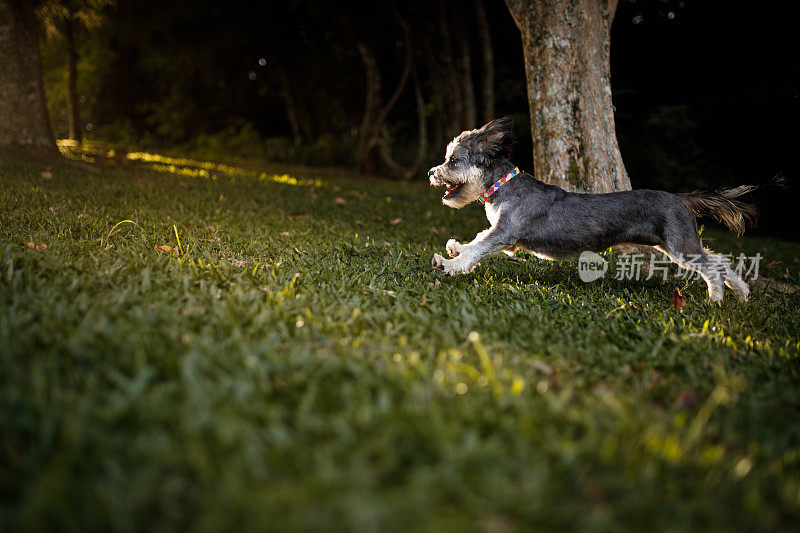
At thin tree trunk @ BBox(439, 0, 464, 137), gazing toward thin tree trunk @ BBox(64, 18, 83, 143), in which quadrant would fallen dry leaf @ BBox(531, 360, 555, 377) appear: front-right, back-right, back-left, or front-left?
back-left

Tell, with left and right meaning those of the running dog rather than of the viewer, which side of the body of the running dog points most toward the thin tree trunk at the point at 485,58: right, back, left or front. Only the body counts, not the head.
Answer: right

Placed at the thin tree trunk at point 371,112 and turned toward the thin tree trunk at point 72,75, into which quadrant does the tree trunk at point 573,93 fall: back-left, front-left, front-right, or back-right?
back-left

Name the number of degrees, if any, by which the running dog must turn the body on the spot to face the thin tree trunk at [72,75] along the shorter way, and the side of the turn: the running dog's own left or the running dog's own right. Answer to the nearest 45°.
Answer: approximately 45° to the running dog's own right

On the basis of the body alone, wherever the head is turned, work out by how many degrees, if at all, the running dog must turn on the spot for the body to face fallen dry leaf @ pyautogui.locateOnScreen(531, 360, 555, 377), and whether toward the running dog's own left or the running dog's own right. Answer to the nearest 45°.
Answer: approximately 90° to the running dog's own left

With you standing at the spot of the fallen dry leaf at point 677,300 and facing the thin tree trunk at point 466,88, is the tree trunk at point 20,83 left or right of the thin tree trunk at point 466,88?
left

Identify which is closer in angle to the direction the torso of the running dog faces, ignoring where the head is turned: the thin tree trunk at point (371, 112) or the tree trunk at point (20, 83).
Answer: the tree trunk

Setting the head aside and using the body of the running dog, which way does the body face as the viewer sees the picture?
to the viewer's left
